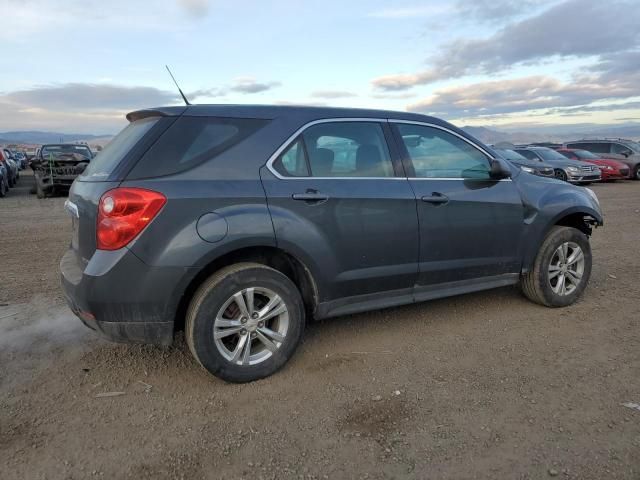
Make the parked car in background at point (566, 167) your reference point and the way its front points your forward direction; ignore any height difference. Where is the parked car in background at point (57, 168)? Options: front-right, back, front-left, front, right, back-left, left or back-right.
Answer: right

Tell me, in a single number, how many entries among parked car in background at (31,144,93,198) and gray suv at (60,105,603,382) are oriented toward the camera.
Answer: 1

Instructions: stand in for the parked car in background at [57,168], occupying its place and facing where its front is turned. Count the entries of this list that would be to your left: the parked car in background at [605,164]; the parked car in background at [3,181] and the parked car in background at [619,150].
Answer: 2

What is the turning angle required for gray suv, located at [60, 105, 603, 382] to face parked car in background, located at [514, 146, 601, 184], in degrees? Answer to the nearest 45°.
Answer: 0° — it already faces it

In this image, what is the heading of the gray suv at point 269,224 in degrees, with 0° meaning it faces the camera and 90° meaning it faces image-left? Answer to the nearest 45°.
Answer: approximately 225°

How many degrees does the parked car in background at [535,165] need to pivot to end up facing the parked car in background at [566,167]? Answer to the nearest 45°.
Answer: approximately 90° to its left
